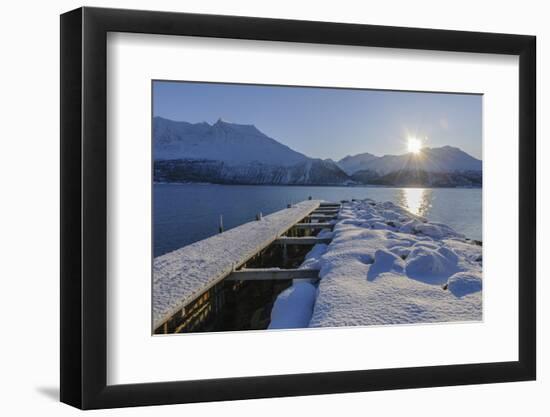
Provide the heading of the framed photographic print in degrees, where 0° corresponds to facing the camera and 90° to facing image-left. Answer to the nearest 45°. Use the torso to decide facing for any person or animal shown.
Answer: approximately 315°
